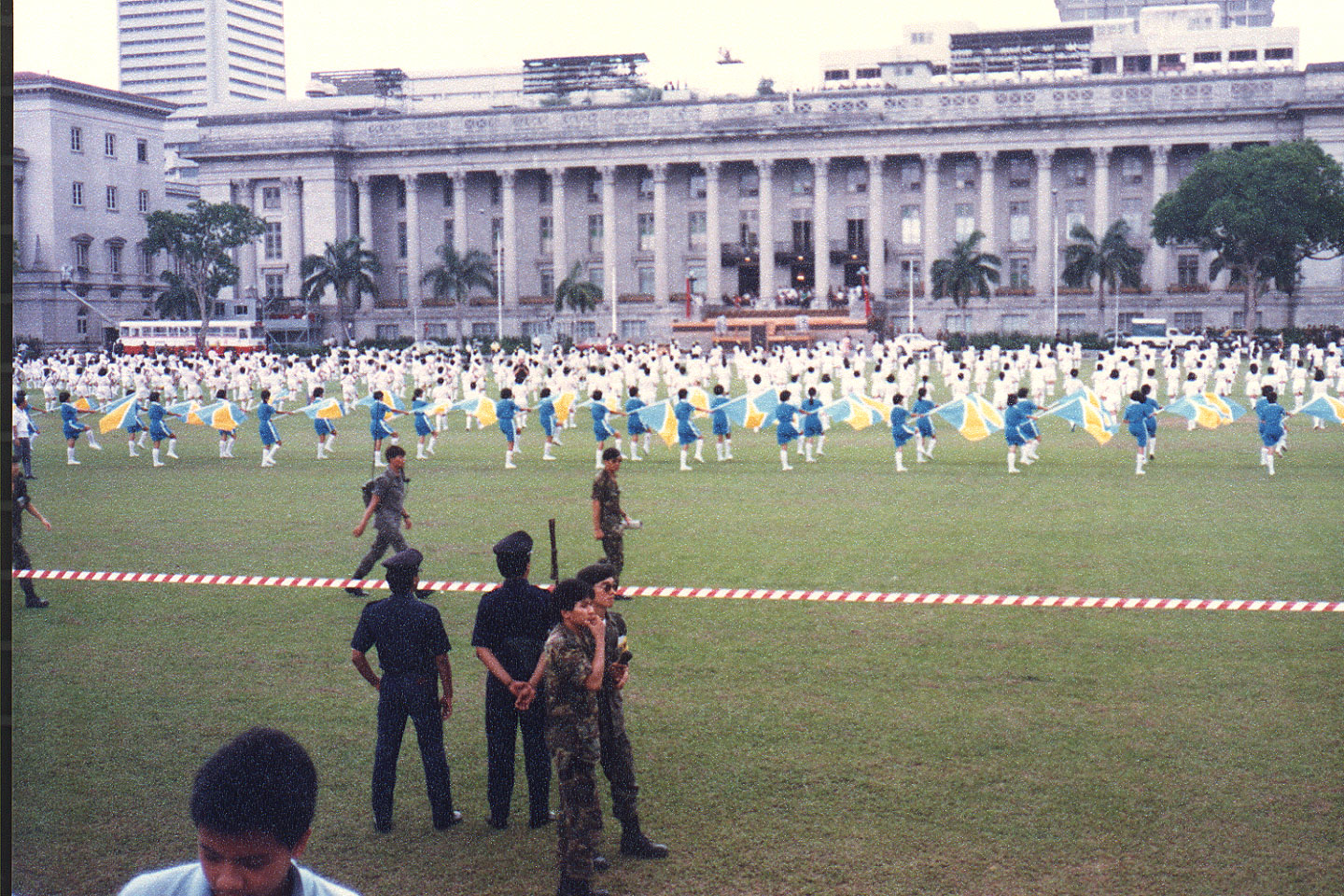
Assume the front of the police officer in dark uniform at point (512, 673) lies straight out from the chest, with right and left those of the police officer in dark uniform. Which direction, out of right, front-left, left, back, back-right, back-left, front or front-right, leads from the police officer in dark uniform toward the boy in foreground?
back

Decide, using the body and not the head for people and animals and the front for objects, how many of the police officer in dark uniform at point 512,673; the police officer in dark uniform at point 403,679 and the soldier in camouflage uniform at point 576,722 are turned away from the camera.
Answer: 2

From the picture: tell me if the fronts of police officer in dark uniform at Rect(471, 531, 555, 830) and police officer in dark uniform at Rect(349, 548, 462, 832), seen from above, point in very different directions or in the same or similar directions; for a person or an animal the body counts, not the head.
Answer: same or similar directions

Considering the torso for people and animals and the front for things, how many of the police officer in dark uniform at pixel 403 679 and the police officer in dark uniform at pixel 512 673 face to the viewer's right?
0

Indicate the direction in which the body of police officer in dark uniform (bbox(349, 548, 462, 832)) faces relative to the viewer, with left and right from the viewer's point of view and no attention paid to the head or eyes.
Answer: facing away from the viewer

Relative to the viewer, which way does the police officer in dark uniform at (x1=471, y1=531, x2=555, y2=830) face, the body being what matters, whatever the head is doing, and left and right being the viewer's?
facing away from the viewer
